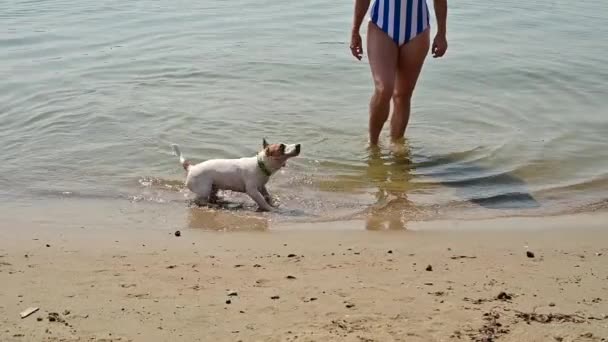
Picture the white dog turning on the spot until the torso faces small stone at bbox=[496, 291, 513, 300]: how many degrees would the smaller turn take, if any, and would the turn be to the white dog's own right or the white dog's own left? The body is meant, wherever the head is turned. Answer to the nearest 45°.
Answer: approximately 45° to the white dog's own right

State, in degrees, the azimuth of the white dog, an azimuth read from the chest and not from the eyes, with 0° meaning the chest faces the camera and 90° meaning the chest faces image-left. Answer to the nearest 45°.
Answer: approximately 270°
